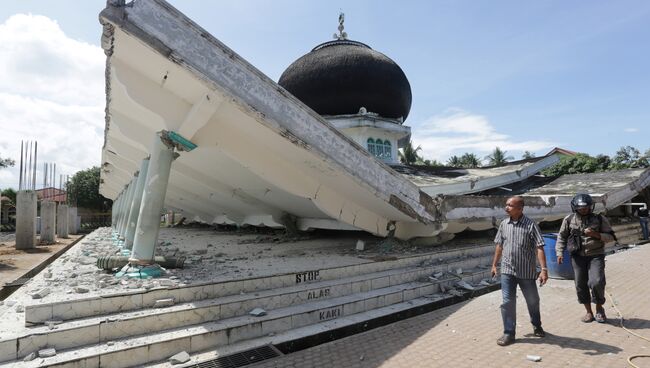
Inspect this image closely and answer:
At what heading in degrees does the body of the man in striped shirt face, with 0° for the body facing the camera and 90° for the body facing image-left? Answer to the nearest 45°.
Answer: approximately 45°

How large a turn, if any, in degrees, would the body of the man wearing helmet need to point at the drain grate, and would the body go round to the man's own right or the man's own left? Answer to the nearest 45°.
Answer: approximately 45° to the man's own right

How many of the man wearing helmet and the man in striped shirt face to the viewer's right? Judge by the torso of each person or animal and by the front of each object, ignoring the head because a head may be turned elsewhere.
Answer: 0

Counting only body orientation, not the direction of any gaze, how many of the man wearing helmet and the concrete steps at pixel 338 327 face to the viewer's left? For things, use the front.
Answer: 0

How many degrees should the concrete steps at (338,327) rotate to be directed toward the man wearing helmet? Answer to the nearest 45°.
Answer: approximately 45° to its left

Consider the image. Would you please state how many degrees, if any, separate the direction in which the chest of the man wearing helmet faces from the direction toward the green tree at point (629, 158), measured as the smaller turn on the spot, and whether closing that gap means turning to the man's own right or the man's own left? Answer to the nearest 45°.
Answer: approximately 180°

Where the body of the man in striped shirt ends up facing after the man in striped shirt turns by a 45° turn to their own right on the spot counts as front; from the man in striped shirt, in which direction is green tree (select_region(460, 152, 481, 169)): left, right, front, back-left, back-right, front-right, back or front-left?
right

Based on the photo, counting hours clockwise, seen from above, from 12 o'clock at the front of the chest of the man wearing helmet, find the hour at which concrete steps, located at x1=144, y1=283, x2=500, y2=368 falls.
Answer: The concrete steps is roughly at 2 o'clock from the man wearing helmet.

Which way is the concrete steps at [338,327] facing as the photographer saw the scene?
facing the viewer and to the right of the viewer

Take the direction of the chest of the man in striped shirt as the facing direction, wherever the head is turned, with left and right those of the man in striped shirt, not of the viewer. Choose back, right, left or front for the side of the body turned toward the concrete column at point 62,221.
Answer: right

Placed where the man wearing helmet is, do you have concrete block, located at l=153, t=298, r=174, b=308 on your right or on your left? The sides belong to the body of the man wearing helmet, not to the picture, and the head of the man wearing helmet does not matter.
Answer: on your right
